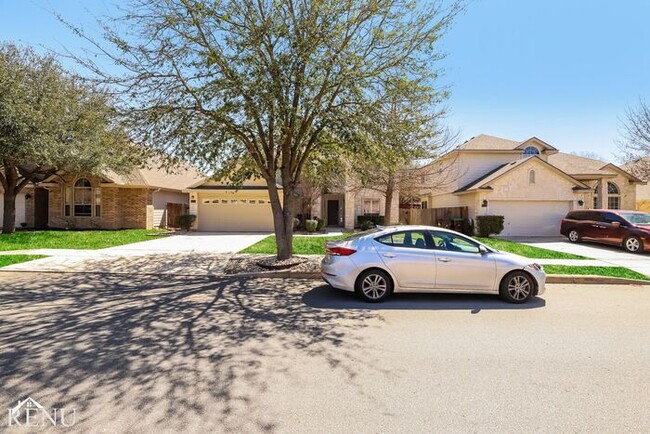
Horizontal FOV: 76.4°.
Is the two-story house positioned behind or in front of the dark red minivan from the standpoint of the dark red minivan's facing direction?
behind

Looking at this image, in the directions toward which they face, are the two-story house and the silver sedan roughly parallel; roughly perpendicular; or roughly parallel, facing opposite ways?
roughly perpendicular

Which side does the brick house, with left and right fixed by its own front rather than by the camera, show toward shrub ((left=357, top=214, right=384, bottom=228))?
left

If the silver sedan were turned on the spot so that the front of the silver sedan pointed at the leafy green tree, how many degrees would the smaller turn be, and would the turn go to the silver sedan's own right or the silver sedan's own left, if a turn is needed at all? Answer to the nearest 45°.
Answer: approximately 180°

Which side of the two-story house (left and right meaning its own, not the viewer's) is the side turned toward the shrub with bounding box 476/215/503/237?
front

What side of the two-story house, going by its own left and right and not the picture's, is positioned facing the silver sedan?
front

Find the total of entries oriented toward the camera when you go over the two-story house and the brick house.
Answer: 2

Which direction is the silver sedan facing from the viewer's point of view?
to the viewer's right

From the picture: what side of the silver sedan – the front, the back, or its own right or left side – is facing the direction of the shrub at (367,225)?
left

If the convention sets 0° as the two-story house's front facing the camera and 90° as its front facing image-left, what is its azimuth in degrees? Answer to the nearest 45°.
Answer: approximately 0°
